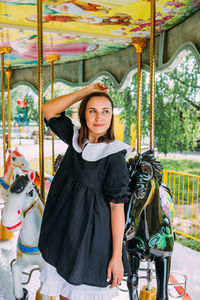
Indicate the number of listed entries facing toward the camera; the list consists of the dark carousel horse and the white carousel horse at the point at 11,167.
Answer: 1

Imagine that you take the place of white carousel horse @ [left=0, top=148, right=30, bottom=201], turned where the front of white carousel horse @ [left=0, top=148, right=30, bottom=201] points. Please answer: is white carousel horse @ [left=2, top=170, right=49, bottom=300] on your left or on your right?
on your right

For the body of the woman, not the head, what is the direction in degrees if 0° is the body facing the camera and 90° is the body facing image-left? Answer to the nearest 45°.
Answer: approximately 45°

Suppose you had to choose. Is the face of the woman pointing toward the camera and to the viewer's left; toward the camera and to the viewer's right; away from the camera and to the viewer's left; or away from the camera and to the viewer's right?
toward the camera and to the viewer's right

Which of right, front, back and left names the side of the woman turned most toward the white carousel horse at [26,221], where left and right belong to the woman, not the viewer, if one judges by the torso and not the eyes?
right

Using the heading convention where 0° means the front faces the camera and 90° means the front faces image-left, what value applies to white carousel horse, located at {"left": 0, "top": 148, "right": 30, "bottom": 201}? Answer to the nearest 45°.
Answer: approximately 270°

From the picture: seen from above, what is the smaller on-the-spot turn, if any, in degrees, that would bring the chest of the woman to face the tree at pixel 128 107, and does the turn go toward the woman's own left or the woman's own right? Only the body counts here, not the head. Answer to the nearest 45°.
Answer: approximately 135° to the woman's own right
